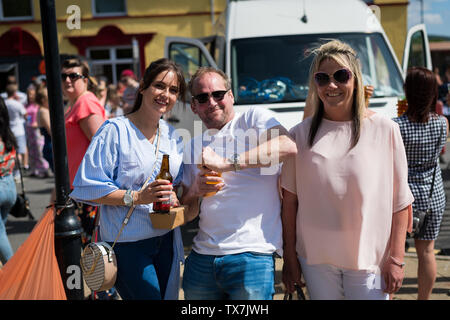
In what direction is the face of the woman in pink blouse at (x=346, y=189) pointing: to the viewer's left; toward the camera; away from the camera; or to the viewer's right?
toward the camera

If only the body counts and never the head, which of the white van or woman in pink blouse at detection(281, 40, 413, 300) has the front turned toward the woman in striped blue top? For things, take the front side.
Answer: the white van

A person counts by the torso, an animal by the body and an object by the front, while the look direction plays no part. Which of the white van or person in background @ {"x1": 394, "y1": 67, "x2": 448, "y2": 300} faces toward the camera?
the white van

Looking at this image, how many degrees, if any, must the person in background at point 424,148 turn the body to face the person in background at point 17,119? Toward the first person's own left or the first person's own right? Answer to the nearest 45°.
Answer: approximately 45° to the first person's own left

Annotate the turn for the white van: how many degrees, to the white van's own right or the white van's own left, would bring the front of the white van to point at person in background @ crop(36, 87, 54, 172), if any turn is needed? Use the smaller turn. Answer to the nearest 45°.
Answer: approximately 45° to the white van's own right

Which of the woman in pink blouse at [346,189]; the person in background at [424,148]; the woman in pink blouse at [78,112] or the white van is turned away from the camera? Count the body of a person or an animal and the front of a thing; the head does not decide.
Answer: the person in background

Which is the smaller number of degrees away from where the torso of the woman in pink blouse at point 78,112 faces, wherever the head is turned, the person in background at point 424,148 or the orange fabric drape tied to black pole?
the orange fabric drape tied to black pole

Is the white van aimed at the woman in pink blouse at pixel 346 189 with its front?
yes

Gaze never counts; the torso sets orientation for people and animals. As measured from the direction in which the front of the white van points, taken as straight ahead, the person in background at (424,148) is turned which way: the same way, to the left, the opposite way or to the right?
the opposite way

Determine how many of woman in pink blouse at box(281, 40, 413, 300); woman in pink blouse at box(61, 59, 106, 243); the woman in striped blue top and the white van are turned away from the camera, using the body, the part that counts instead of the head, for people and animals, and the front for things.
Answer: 0

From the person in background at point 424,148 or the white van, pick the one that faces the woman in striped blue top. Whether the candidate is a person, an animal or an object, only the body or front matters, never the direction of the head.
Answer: the white van

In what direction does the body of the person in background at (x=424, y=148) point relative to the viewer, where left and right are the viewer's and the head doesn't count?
facing away from the viewer

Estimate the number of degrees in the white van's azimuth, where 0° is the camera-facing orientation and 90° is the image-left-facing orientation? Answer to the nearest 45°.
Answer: approximately 0°

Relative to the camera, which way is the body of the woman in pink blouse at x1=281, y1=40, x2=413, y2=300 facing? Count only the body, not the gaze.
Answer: toward the camera

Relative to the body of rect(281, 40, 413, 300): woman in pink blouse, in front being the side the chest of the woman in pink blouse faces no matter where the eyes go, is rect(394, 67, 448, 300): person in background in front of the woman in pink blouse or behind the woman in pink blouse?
behind

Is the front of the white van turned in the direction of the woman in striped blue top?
yes

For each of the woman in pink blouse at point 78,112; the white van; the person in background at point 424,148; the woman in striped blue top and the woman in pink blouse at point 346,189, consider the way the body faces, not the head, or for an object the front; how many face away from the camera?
1
